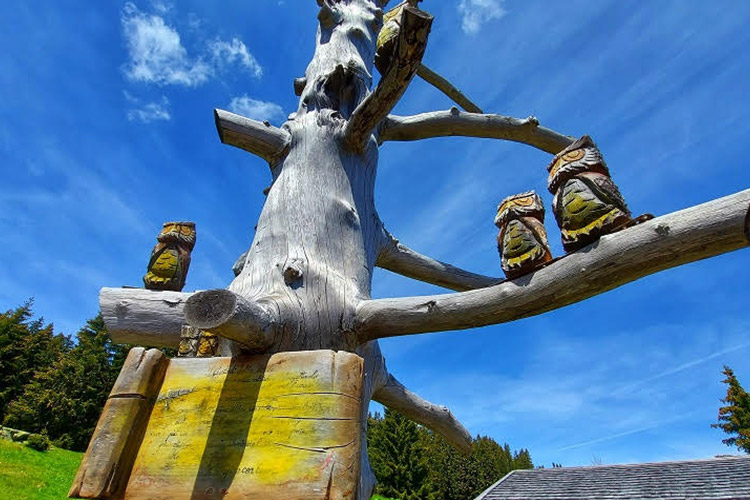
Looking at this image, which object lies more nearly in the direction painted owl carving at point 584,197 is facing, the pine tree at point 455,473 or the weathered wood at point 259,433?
the weathered wood

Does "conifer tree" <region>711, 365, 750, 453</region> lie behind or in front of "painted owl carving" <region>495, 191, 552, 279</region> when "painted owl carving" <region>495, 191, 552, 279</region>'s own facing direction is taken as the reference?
behind

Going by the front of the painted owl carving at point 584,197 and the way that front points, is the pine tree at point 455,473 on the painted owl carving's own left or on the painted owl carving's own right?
on the painted owl carving's own right

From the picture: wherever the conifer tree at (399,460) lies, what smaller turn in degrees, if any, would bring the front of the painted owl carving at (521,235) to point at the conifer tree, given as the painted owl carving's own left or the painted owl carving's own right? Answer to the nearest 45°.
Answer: approximately 135° to the painted owl carving's own right

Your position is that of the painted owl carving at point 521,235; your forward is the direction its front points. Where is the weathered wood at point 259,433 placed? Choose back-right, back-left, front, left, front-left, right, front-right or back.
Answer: front-right

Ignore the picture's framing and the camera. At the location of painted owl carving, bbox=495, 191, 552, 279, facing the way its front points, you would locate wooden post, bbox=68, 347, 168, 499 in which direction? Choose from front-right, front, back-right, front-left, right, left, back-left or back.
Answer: front-right
